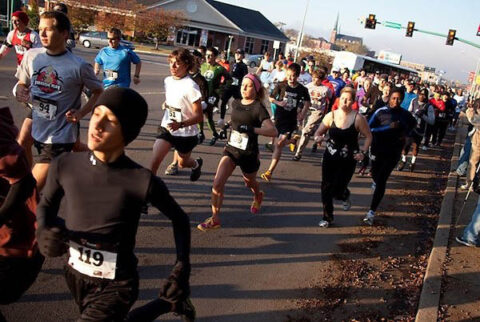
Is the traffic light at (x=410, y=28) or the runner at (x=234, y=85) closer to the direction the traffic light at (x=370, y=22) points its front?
the runner

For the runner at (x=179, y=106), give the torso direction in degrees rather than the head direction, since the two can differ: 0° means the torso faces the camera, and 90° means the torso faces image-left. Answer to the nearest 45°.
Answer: approximately 45°

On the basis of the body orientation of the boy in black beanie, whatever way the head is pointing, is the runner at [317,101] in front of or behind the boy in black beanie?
behind

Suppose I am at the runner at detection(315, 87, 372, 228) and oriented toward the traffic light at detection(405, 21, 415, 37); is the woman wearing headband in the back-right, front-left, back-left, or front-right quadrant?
back-left

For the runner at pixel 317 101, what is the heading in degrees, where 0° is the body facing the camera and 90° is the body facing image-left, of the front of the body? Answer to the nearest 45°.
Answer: approximately 45°

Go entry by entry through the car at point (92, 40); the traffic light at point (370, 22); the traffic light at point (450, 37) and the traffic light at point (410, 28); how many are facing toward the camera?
3

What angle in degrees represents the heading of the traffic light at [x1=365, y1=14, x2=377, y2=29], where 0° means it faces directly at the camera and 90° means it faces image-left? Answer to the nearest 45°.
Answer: approximately 0°

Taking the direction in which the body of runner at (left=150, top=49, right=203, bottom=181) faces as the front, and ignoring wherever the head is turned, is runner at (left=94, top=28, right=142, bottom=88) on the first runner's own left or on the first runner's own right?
on the first runner's own right

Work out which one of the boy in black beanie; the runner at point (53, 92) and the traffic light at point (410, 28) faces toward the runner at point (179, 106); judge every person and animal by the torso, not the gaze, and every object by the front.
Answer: the traffic light
